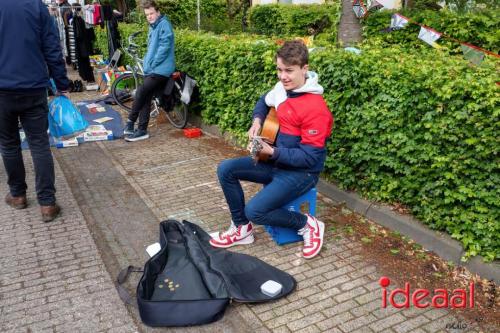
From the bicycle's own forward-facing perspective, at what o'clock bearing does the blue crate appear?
The blue crate is roughly at 7 o'clock from the bicycle.

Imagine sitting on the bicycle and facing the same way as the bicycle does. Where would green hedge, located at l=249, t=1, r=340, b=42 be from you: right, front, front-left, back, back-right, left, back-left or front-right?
right

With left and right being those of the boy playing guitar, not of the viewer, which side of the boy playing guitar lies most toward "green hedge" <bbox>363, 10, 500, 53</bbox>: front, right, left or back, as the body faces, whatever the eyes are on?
back

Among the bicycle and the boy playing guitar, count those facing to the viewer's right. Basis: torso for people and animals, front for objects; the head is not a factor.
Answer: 0

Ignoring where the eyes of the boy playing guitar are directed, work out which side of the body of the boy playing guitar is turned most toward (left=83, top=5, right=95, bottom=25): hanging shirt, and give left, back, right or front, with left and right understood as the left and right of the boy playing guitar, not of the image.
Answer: right

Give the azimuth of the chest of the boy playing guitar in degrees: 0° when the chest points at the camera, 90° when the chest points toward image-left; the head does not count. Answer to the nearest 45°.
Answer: approximately 45°

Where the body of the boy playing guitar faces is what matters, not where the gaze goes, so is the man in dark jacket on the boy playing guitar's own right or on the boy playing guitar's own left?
on the boy playing guitar's own right

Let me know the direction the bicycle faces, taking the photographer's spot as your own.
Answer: facing away from the viewer and to the left of the viewer

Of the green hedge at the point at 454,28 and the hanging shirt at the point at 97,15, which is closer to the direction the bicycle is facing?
the hanging shirt

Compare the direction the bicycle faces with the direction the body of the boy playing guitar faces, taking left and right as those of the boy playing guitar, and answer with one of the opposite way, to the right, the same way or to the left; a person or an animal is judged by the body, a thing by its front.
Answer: to the right

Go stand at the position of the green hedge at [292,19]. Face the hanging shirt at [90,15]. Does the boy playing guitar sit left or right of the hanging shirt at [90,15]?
left

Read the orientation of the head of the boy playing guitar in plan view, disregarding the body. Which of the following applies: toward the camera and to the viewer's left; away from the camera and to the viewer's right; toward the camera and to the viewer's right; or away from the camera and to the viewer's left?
toward the camera and to the viewer's left

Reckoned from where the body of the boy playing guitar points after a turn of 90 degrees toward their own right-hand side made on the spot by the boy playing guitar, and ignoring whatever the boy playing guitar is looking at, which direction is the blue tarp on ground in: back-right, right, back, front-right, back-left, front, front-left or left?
front

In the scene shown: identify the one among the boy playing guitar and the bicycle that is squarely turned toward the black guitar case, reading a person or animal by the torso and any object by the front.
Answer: the boy playing guitar
